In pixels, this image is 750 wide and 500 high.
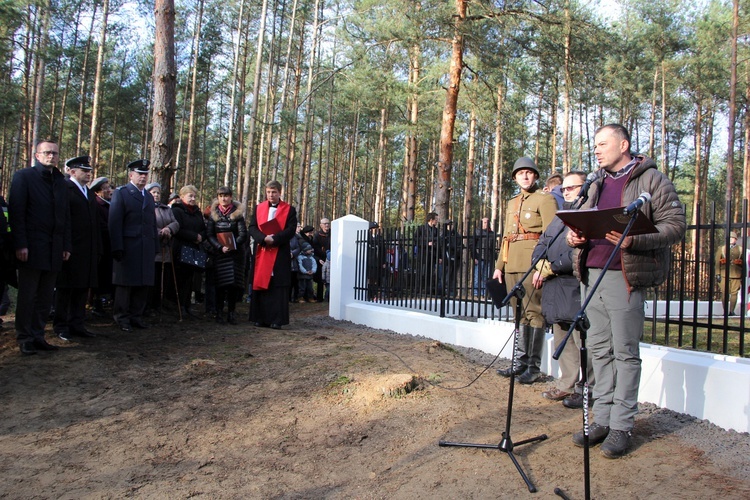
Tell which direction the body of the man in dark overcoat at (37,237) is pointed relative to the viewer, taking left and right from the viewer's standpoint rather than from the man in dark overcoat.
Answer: facing the viewer and to the right of the viewer

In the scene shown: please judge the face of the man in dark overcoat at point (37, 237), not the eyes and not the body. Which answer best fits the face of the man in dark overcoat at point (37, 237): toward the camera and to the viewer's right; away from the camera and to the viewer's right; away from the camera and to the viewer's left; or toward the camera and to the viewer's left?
toward the camera and to the viewer's right

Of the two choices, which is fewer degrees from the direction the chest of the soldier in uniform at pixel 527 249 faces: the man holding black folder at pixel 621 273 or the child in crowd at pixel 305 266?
the man holding black folder

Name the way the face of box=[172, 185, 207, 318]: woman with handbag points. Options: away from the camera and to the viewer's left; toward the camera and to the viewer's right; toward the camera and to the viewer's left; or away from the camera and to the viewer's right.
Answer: toward the camera and to the viewer's right

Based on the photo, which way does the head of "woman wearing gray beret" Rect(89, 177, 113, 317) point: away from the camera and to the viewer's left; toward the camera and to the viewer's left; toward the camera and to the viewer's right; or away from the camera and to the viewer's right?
toward the camera and to the viewer's right

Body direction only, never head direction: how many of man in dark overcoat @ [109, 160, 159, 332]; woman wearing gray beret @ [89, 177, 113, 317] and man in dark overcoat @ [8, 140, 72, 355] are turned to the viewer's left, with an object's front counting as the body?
0

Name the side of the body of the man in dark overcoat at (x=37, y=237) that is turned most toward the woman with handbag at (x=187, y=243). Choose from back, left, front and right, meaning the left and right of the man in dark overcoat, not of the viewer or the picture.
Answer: left

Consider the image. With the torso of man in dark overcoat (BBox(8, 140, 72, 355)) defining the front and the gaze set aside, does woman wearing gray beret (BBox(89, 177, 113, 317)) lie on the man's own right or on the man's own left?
on the man's own left

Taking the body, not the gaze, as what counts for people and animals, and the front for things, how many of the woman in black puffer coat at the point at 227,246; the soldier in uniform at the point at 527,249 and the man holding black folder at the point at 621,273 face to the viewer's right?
0

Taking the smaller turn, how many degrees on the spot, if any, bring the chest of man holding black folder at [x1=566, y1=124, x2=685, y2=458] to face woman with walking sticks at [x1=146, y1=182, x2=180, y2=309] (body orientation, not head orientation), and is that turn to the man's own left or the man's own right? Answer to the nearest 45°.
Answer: approximately 45° to the man's own right

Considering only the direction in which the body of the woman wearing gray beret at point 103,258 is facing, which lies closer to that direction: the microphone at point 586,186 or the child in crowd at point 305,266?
the microphone

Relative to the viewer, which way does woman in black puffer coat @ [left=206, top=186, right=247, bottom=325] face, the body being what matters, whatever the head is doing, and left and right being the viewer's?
facing the viewer

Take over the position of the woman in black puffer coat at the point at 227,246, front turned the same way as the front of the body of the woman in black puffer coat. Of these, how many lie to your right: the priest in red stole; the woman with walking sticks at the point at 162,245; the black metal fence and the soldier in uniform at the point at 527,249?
1

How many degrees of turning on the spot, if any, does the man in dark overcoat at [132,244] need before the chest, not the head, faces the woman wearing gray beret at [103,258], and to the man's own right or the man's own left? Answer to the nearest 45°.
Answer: approximately 180°

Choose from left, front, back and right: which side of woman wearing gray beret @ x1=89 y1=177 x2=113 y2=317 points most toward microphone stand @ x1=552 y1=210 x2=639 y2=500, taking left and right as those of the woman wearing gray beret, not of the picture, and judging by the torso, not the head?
front

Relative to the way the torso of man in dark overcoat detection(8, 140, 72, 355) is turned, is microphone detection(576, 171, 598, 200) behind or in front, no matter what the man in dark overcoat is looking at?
in front

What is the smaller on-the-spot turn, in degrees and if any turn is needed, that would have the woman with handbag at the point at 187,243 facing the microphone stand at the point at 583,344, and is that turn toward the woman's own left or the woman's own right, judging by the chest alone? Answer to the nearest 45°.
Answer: approximately 45° to the woman's own right

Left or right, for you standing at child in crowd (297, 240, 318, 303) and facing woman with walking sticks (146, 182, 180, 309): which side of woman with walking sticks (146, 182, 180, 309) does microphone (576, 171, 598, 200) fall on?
left
